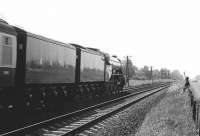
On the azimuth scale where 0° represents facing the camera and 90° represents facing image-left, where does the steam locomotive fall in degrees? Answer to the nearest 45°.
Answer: approximately 225°
